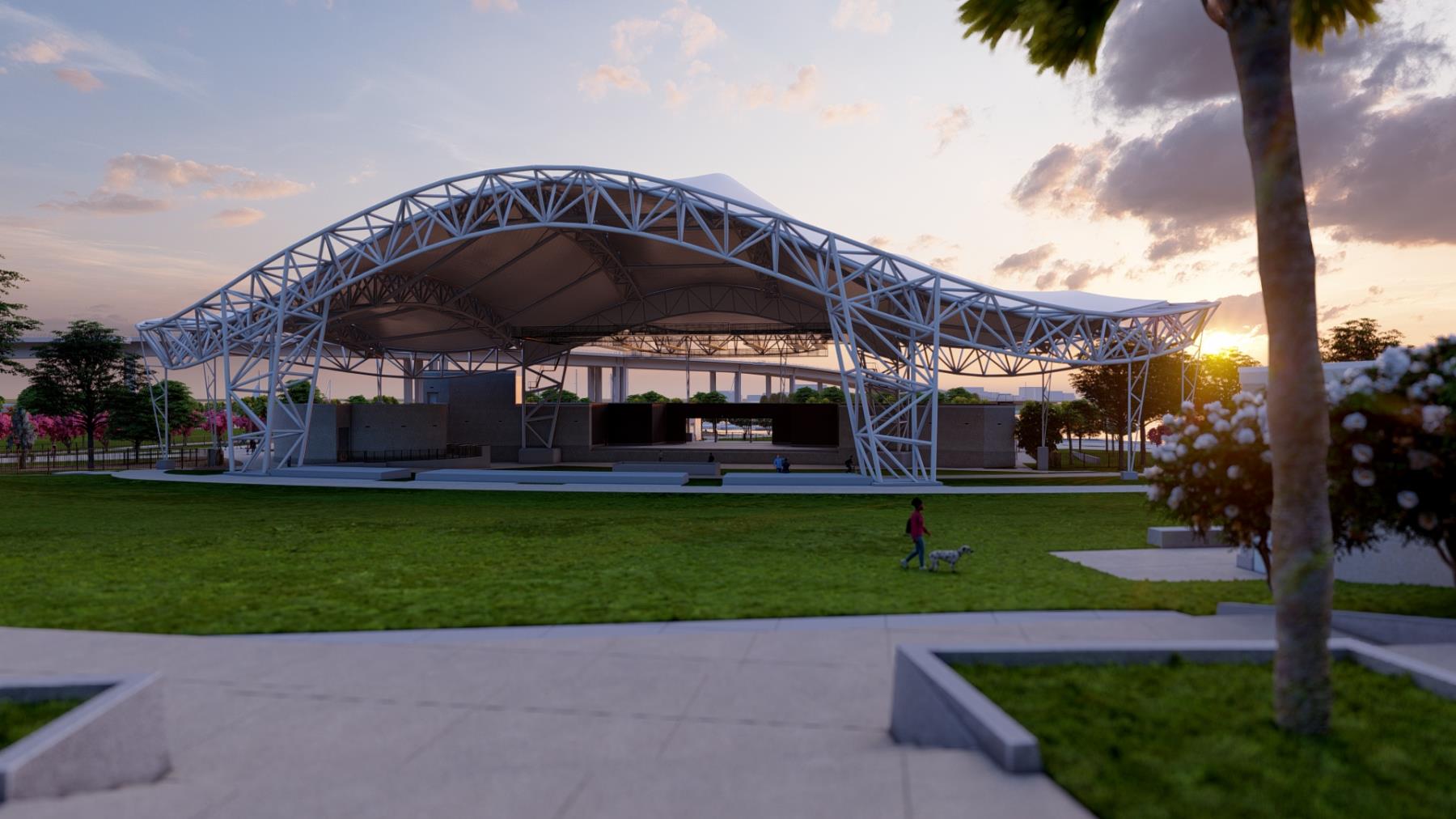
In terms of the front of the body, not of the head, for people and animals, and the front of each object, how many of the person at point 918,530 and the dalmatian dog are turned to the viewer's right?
2

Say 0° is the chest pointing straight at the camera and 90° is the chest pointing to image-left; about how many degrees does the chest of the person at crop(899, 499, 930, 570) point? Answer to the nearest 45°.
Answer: approximately 270°

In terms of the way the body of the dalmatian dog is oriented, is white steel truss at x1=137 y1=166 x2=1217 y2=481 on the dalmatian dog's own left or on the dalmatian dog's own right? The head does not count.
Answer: on the dalmatian dog's own left

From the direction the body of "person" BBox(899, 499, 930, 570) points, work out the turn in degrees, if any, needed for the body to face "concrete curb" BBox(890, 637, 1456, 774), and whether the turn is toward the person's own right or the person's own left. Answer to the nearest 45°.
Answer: approximately 90° to the person's own right

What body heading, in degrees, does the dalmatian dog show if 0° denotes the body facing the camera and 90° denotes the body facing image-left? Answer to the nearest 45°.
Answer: approximately 270°

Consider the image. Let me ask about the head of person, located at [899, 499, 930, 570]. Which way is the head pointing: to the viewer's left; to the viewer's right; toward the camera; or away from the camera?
to the viewer's right

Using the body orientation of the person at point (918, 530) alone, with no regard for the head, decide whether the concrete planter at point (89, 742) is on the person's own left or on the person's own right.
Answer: on the person's own right

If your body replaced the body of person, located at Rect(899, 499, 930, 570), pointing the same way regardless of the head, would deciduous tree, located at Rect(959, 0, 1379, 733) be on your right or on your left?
on your right

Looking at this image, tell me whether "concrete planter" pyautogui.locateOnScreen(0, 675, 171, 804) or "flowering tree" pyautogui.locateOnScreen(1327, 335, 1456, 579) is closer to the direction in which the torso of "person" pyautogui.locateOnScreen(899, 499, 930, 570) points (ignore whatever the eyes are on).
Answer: the flowering tree

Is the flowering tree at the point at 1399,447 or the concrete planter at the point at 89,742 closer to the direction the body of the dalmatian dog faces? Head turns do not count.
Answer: the flowering tree

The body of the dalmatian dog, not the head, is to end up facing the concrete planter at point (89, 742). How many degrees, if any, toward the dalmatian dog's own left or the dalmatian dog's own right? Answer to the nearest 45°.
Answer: approximately 135° to the dalmatian dog's own right
